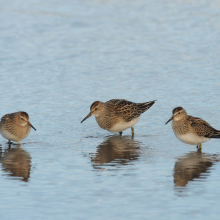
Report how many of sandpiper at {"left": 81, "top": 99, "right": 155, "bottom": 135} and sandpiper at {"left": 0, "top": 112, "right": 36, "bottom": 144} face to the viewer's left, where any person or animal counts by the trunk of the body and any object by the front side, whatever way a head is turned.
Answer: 1

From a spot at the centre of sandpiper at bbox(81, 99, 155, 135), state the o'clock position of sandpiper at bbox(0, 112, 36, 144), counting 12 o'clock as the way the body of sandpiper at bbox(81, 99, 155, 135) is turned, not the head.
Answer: sandpiper at bbox(0, 112, 36, 144) is roughly at 11 o'clock from sandpiper at bbox(81, 99, 155, 135).

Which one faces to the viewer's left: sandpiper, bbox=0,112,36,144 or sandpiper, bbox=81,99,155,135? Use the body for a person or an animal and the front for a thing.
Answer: sandpiper, bbox=81,99,155,135

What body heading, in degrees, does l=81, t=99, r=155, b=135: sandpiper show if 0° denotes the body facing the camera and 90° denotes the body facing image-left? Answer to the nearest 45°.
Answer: approximately 90°

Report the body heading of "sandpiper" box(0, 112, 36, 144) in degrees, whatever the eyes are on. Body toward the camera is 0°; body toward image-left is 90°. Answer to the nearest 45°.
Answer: approximately 315°

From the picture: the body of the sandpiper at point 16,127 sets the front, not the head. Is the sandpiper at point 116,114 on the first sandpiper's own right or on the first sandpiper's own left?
on the first sandpiper's own left

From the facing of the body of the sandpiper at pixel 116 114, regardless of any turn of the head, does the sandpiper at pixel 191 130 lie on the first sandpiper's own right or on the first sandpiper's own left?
on the first sandpiper's own left
